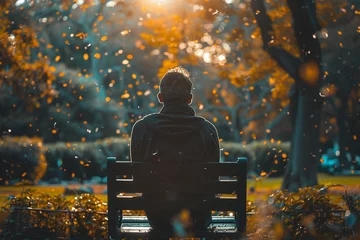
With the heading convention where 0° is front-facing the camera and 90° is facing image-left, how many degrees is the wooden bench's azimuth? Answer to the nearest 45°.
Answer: approximately 180°

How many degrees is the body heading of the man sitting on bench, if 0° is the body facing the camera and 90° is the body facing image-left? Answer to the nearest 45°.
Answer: approximately 180°

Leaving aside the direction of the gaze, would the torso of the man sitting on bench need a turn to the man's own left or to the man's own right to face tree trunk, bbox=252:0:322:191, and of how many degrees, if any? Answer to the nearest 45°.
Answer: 0° — they already face it

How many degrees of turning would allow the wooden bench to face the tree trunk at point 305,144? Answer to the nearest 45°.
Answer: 0° — it already faces it

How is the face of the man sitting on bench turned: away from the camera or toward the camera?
away from the camera

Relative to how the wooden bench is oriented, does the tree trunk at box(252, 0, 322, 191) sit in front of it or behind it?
in front

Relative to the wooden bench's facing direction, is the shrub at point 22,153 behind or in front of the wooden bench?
in front
